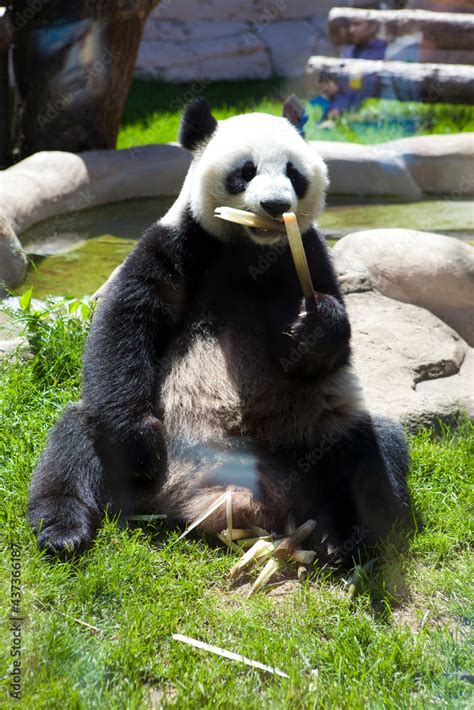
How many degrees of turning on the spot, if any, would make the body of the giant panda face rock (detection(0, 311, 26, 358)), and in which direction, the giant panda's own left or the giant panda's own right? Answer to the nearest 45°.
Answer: approximately 135° to the giant panda's own right

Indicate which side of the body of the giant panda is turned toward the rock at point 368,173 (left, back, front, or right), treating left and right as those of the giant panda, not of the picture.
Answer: back

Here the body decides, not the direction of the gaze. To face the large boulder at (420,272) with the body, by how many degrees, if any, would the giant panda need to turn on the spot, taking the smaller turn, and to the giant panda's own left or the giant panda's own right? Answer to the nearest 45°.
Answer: approximately 135° to the giant panda's own left

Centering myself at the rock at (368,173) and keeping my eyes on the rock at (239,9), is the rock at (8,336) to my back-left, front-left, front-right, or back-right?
back-left

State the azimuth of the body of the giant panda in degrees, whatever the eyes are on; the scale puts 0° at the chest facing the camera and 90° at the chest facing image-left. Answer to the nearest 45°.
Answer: approximately 0°

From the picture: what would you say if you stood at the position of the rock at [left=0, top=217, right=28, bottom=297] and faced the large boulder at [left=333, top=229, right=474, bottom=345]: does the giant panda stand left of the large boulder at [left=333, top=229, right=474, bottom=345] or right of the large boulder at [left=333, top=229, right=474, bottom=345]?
right

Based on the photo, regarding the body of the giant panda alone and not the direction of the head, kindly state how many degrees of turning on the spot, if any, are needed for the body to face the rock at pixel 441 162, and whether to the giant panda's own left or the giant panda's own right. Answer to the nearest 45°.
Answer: approximately 180°

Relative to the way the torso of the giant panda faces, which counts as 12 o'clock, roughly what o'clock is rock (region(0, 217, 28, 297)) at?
The rock is roughly at 5 o'clock from the giant panda.

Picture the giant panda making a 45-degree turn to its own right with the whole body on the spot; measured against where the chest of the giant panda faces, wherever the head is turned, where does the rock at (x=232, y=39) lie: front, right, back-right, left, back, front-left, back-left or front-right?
back-right

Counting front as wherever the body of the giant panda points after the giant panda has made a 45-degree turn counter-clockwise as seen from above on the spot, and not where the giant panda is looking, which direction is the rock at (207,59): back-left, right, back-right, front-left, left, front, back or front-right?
back-left

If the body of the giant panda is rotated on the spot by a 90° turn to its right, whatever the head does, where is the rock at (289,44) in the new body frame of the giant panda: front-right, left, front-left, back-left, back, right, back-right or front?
right

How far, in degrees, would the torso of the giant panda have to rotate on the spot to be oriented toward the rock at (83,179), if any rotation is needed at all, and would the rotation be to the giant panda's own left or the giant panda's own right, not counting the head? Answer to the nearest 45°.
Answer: approximately 180°

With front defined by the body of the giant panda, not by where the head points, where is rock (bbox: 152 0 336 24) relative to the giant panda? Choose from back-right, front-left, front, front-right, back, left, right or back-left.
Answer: back

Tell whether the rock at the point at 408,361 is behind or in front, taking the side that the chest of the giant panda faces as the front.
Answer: behind
